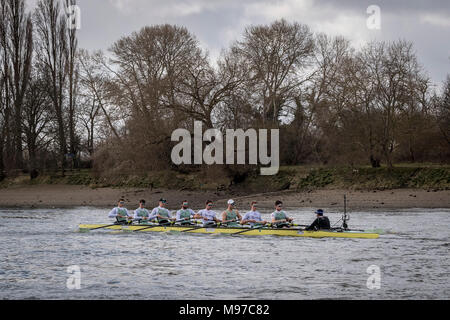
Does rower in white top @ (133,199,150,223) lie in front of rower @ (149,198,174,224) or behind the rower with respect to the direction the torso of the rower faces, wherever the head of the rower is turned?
behind

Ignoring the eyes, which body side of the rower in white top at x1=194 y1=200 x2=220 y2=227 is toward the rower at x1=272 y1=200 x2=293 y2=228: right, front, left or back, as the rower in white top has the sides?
front

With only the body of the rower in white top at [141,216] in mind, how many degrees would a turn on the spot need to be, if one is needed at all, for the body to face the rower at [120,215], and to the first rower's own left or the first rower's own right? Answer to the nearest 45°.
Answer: approximately 180°

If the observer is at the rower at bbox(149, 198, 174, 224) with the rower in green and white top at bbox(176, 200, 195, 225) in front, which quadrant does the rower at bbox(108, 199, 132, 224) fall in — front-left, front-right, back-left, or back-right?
back-left

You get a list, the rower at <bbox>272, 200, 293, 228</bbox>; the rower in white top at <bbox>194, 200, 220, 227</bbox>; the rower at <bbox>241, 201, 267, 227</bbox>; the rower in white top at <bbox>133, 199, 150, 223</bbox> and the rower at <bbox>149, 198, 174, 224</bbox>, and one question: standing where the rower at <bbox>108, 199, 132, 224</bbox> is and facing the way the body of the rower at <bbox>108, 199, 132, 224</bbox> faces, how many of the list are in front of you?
5

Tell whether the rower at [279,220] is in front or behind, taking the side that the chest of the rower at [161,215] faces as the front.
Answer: in front

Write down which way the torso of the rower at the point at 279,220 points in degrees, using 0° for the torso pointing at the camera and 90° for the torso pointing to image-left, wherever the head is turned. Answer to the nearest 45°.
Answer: approximately 315°

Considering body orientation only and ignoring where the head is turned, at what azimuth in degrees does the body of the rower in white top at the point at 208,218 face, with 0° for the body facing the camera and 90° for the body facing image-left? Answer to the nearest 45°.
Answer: approximately 315°

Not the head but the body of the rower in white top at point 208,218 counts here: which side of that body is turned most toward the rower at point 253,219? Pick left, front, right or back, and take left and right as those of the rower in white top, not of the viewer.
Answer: front

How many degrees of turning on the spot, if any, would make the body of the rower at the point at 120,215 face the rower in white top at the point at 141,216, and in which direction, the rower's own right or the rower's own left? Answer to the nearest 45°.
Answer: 0° — they already face them

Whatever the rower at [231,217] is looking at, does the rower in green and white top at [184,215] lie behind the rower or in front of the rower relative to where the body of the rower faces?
behind

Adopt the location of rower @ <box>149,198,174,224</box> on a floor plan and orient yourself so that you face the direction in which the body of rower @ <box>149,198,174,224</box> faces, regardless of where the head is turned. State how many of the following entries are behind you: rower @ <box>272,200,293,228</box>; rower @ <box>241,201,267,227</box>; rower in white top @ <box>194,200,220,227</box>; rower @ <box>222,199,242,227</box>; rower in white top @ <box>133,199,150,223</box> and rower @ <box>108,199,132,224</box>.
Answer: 2

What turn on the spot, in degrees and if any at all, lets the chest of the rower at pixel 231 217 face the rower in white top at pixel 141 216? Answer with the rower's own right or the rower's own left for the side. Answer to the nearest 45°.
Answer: approximately 135° to the rower's own right
